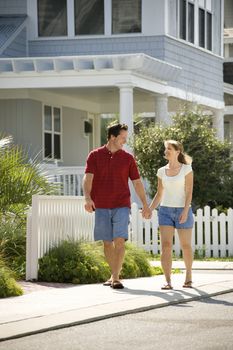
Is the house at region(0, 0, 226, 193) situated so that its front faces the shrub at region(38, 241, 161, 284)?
yes

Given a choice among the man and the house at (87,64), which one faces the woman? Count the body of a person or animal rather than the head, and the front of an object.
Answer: the house

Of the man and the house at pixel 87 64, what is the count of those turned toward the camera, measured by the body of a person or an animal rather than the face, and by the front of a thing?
2

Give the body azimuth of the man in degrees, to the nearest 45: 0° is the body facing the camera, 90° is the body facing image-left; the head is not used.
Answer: approximately 0°

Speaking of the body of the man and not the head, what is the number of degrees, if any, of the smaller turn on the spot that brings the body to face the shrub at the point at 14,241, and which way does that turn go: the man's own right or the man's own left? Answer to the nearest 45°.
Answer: approximately 135° to the man's own right

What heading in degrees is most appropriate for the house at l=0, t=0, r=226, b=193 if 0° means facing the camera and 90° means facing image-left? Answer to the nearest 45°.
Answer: approximately 0°
